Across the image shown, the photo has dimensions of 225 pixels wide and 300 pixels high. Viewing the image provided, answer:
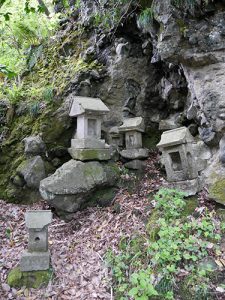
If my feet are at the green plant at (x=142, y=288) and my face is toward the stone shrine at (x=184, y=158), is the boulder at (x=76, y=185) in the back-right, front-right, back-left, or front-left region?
front-left

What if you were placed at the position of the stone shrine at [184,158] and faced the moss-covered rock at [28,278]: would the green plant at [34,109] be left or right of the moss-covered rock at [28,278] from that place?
right

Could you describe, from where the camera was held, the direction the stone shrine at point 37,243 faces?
facing the viewer

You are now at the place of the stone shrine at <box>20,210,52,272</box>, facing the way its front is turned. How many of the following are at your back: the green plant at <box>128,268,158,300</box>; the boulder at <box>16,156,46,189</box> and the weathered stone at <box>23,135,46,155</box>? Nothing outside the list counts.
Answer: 2

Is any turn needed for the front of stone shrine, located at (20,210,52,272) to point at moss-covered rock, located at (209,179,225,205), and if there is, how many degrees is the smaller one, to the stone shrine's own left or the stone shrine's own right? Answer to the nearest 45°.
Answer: approximately 90° to the stone shrine's own left

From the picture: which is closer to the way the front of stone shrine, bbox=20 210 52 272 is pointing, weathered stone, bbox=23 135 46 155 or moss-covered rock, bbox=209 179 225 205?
the moss-covered rock

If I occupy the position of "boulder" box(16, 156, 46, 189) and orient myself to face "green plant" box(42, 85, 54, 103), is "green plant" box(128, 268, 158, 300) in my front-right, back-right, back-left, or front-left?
back-right

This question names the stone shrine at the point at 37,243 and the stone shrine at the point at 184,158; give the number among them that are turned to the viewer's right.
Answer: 0

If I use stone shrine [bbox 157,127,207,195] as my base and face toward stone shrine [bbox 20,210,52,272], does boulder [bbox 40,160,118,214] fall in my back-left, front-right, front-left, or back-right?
front-right

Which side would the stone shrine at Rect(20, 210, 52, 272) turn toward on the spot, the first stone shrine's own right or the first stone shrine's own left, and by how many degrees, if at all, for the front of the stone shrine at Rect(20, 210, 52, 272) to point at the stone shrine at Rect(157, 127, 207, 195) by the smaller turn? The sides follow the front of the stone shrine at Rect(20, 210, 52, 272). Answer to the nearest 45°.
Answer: approximately 90° to the first stone shrine's own left

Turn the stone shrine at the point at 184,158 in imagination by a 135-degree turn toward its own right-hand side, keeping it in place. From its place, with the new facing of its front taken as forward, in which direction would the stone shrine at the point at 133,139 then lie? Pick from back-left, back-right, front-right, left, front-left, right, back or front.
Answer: front-left

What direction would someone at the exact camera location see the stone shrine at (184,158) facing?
facing the viewer and to the left of the viewer

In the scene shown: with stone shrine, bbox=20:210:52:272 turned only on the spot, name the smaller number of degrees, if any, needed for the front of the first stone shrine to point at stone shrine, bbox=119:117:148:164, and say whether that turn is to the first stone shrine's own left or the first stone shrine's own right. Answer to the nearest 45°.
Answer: approximately 135° to the first stone shrine's own left

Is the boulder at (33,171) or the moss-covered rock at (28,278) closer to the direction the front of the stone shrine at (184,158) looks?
the moss-covered rock

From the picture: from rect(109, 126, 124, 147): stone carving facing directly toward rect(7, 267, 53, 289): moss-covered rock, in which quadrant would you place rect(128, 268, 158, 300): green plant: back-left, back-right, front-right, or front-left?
front-left

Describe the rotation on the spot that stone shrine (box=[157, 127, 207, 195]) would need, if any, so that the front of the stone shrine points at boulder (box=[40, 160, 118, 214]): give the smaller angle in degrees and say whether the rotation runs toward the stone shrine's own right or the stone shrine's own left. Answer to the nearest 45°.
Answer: approximately 45° to the stone shrine's own right

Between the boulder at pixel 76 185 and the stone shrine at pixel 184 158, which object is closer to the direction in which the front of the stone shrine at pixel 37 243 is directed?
the stone shrine
